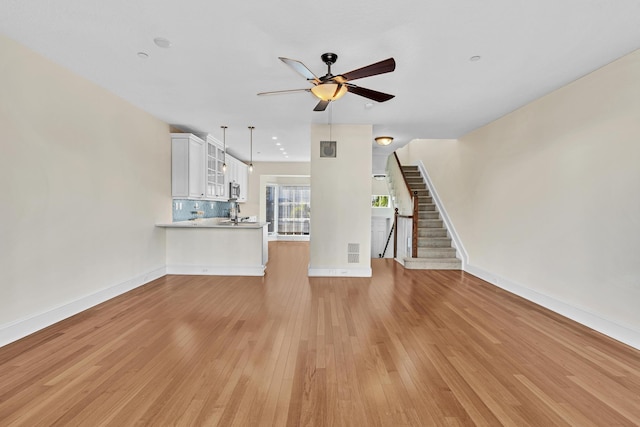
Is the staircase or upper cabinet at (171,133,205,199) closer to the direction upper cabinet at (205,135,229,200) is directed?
the staircase

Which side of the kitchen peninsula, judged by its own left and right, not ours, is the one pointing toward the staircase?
right

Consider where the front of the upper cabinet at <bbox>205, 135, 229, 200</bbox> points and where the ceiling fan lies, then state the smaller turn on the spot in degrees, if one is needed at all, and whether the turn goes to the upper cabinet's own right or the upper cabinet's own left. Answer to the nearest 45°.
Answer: approximately 90° to the upper cabinet's own right

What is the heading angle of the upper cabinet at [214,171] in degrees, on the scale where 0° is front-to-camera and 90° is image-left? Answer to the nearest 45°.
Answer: approximately 270°

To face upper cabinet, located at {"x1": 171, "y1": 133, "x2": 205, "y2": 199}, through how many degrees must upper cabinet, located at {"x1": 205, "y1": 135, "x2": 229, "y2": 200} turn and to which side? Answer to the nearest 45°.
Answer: approximately 135° to its right

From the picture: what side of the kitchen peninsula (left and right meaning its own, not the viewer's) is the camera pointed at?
back
